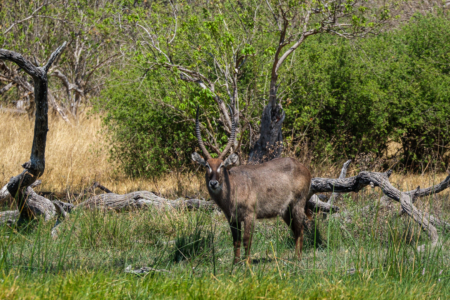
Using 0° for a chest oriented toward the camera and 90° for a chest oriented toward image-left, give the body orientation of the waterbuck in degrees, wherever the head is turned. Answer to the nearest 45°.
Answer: approximately 45°

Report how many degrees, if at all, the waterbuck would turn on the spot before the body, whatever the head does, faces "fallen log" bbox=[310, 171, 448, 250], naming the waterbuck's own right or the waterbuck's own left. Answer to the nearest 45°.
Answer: approximately 135° to the waterbuck's own left

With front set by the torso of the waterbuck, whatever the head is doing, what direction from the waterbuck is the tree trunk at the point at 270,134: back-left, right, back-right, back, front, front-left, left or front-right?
back-right

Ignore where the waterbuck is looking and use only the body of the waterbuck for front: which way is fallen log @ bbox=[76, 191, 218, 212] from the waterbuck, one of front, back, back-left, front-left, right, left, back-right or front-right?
right

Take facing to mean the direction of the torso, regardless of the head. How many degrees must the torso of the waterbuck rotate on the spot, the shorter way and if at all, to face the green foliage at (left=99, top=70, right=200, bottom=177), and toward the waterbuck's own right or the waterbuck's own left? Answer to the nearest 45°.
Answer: approximately 90° to the waterbuck's own right

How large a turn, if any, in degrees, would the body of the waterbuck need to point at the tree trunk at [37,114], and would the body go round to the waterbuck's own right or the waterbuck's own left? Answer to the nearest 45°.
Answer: approximately 45° to the waterbuck's own right

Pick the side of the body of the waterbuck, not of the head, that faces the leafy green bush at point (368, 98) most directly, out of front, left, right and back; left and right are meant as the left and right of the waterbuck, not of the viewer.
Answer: back
